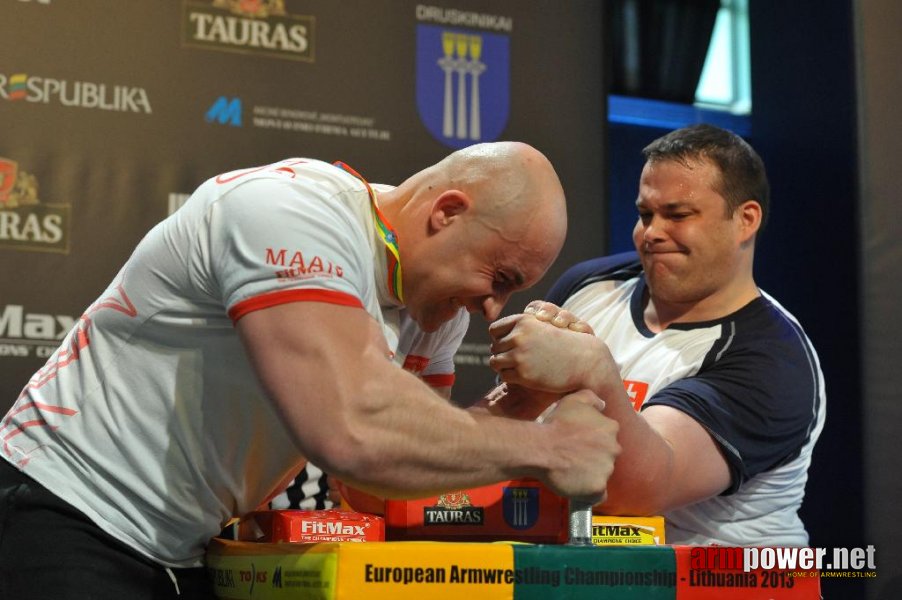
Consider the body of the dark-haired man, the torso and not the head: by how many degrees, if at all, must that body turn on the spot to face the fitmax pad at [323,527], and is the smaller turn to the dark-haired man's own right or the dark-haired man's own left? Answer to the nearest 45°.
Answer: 0° — they already face it

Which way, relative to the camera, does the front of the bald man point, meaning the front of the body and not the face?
to the viewer's right

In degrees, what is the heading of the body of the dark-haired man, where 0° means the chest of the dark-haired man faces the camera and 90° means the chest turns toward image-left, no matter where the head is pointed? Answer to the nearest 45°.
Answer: approximately 45°
